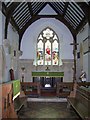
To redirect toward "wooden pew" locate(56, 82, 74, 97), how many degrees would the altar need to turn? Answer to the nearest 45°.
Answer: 0° — it already faces it

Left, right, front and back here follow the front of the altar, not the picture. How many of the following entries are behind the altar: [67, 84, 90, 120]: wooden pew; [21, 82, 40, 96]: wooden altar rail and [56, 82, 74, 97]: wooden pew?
0

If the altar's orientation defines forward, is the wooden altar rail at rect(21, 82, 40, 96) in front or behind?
in front

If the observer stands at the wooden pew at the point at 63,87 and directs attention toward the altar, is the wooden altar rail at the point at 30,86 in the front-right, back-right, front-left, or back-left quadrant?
front-left

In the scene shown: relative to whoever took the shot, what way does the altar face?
facing the viewer

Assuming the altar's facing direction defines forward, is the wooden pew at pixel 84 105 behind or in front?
in front
